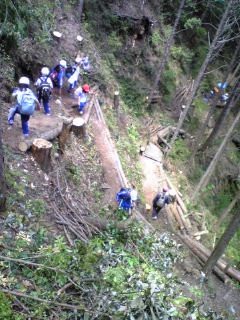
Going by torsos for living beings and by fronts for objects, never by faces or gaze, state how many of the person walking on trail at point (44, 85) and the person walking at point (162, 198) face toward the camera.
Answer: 0

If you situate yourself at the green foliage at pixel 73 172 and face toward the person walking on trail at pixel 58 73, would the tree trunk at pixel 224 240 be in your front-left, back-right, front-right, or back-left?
back-right

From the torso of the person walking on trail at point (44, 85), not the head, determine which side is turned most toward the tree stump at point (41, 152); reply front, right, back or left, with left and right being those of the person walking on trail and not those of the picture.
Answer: back

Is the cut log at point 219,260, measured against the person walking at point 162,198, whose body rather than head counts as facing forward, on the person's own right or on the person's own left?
on the person's own right

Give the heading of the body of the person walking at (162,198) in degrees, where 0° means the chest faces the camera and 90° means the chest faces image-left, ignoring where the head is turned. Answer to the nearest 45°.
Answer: approximately 225°

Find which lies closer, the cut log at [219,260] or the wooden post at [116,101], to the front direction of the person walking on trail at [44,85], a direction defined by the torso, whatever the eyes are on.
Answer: the wooden post

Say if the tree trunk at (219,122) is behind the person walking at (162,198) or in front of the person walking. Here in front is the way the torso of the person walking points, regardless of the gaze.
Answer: in front

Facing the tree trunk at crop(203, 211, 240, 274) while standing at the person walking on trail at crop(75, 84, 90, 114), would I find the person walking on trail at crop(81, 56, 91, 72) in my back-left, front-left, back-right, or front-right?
back-left

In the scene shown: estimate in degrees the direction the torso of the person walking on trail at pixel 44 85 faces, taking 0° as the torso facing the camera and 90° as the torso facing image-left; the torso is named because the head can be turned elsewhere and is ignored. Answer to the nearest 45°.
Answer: approximately 180°

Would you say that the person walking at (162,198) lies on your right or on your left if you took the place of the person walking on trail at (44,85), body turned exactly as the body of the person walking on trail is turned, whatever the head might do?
on your right

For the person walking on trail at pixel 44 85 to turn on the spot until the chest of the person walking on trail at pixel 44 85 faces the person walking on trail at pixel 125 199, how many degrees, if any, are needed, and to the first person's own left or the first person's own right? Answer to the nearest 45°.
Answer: approximately 135° to the first person's own right
